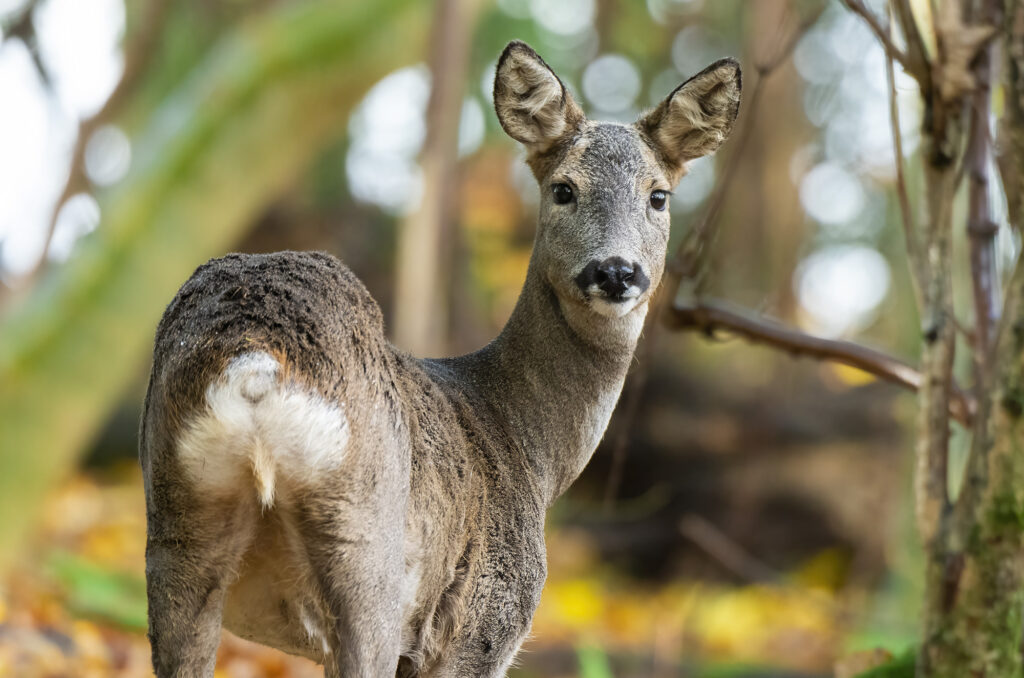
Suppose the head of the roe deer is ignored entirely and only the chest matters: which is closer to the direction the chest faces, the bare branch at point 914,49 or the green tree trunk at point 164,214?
the bare branch

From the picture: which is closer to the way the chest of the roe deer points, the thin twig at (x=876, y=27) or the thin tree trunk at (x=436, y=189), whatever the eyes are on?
the thin twig

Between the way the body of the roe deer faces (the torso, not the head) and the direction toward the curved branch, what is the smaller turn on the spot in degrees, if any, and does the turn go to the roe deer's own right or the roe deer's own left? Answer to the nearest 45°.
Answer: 0° — it already faces it

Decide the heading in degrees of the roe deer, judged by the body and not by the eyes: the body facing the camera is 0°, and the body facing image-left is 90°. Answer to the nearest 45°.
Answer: approximately 225°

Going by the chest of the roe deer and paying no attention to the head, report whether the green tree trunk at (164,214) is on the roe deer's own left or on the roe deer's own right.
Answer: on the roe deer's own left

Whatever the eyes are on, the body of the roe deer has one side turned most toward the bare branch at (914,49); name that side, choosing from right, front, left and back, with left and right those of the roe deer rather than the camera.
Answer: front

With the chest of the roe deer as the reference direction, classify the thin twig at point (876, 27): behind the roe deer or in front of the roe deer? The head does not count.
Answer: in front

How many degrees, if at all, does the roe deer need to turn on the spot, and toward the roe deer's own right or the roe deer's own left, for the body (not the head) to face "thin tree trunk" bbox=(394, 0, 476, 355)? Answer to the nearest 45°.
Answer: approximately 45° to the roe deer's own left

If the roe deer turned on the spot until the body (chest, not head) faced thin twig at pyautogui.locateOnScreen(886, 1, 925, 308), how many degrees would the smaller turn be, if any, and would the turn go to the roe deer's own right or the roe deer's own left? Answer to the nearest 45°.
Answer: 0° — it already faces it

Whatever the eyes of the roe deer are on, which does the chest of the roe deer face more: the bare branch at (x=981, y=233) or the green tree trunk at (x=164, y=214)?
the bare branch
